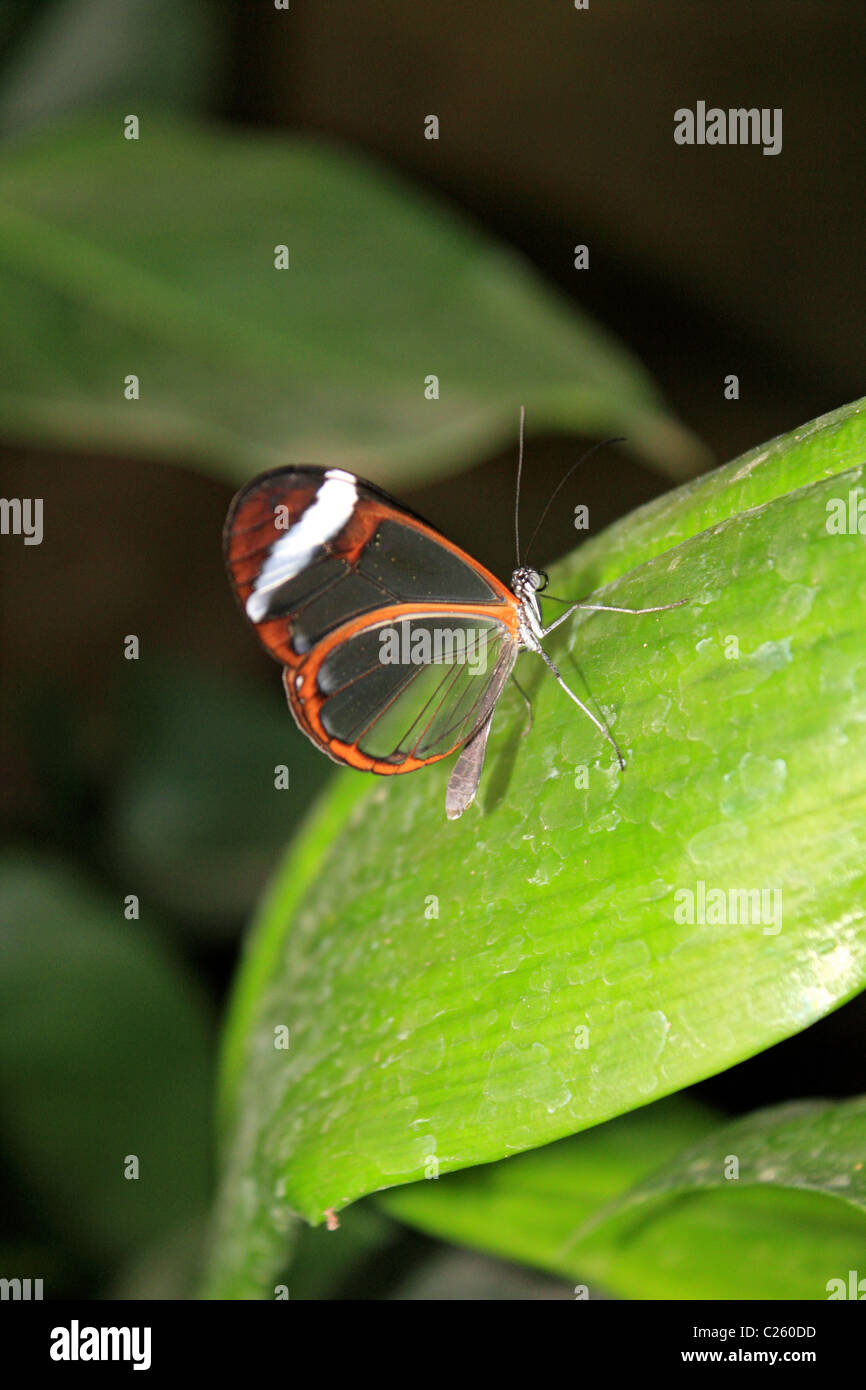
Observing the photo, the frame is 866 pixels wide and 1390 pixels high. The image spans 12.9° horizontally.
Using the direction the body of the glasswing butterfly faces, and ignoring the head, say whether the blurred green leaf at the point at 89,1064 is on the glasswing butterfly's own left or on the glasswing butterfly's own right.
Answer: on the glasswing butterfly's own left

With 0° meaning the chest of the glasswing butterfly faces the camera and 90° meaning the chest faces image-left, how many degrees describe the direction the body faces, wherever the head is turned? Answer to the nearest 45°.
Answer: approximately 270°

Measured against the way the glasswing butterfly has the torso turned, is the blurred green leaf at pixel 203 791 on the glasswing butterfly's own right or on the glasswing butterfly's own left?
on the glasswing butterfly's own left
